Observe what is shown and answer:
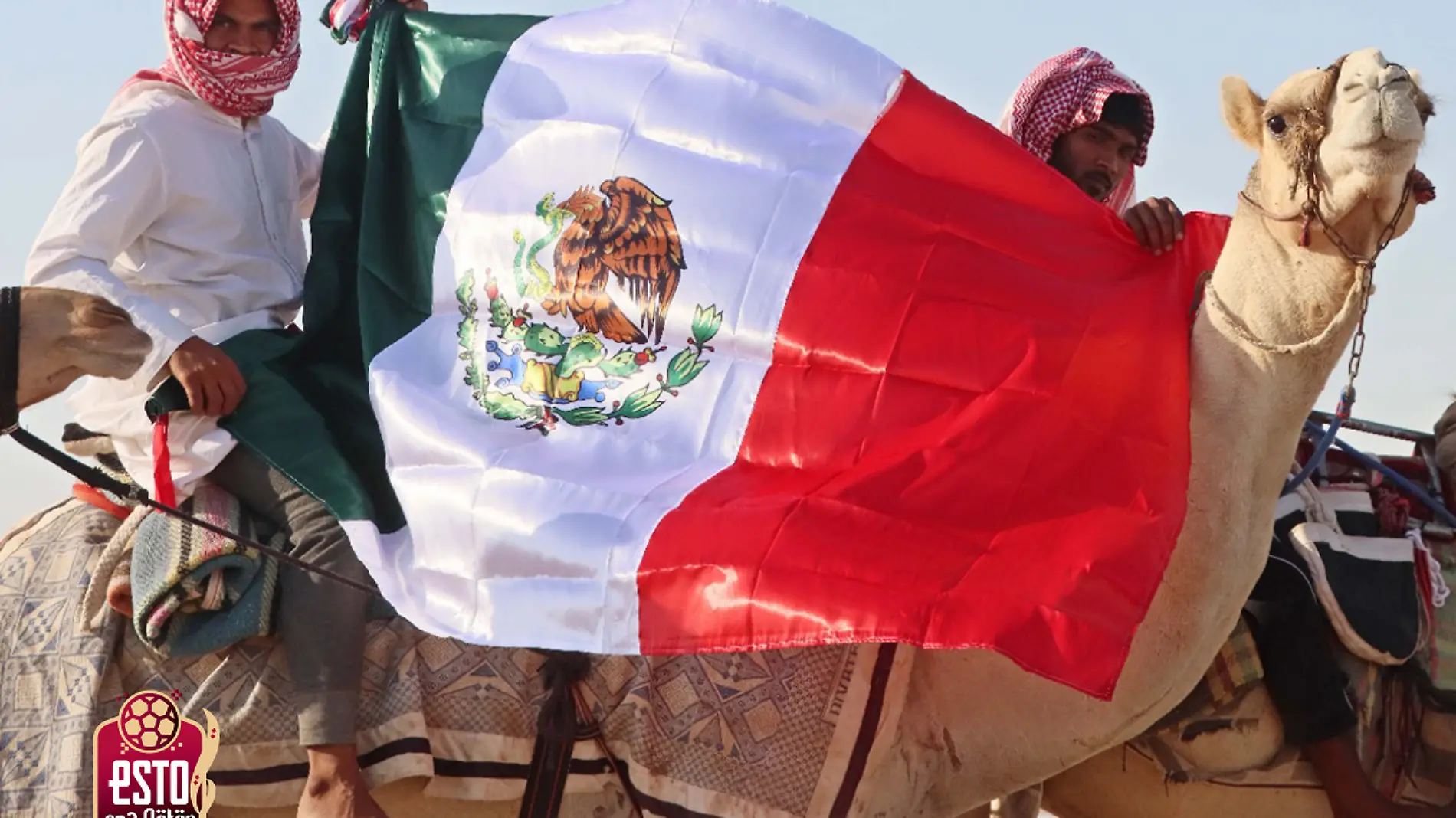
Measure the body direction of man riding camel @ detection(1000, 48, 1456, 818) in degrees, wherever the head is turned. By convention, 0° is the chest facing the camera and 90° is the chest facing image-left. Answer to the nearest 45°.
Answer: approximately 315°

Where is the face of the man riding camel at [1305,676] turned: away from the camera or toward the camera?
toward the camera

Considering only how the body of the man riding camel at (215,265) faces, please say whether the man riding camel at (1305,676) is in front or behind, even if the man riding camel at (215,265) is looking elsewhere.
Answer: in front

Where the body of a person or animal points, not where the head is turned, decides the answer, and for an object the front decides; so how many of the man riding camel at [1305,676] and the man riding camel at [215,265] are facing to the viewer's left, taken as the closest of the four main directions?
0

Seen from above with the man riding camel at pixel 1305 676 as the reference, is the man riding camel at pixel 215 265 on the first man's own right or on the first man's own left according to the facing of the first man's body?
on the first man's own right

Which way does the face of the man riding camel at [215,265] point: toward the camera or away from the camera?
toward the camera

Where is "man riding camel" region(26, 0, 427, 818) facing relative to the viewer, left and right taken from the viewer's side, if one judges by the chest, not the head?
facing the viewer and to the right of the viewer
